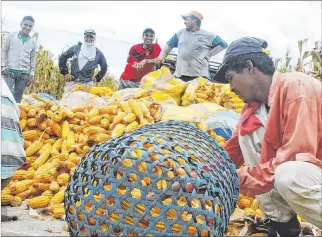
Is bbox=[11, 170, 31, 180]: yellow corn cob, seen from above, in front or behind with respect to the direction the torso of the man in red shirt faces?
in front

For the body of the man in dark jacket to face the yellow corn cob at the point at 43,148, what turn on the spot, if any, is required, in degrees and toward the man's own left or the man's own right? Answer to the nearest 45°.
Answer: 0° — they already face it

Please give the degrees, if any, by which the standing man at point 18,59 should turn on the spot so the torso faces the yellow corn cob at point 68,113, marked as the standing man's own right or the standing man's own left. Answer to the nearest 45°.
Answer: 0° — they already face it

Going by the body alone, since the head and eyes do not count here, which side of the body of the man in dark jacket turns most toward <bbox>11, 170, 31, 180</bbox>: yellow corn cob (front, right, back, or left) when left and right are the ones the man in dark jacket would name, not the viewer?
front

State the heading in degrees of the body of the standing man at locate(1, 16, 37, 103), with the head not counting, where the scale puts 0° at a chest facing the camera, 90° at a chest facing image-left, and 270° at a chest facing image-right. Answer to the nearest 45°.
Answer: approximately 0°

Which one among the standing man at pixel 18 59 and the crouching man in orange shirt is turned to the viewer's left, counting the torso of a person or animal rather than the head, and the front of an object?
the crouching man in orange shirt

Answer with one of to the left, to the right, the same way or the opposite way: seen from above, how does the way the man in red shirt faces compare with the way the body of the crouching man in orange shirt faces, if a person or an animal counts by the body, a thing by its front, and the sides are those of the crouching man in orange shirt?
to the left

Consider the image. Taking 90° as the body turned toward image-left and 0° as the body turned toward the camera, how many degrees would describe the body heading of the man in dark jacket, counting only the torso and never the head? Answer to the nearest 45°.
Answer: approximately 0°

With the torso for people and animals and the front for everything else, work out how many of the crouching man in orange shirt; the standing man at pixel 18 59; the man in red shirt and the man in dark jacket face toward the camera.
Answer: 3

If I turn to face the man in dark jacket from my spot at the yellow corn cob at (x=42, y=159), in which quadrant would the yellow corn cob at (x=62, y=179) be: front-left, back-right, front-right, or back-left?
back-right

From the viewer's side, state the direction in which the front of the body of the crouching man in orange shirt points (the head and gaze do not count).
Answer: to the viewer's left

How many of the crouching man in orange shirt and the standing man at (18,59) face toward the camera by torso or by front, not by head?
1

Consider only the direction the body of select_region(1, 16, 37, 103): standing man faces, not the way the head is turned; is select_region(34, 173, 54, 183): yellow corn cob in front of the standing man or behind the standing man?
in front
